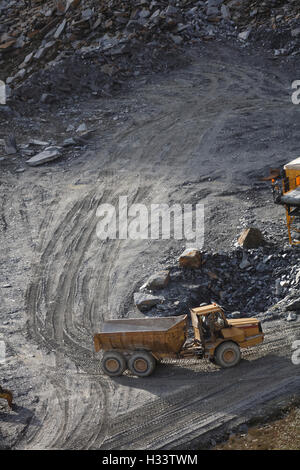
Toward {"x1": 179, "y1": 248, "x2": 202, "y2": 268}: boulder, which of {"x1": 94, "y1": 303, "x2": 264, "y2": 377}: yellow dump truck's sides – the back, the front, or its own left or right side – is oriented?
left

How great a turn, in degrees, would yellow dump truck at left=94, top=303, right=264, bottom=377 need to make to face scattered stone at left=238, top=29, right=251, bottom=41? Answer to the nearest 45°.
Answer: approximately 90° to its left

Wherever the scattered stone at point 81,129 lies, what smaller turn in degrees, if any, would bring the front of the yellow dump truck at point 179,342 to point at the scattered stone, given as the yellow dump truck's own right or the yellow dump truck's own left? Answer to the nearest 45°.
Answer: approximately 90° to the yellow dump truck's own left

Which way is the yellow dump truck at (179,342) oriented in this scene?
to the viewer's right

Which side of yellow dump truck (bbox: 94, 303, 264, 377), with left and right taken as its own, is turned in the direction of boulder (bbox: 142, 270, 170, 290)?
left

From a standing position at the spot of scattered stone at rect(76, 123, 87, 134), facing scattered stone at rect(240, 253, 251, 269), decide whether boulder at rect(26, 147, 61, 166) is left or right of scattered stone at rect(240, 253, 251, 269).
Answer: right

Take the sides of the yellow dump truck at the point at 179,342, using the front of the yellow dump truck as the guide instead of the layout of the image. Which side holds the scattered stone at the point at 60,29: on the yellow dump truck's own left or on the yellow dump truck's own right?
on the yellow dump truck's own left

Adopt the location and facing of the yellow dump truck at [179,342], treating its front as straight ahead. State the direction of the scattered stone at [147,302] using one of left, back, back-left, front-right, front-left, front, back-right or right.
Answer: left

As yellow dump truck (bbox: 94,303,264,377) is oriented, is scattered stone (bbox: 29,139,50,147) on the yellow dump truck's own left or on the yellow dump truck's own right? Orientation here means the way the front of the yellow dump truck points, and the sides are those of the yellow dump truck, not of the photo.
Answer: on the yellow dump truck's own left

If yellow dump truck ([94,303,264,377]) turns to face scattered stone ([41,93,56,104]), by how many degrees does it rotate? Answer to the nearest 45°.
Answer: approximately 90° to its left
